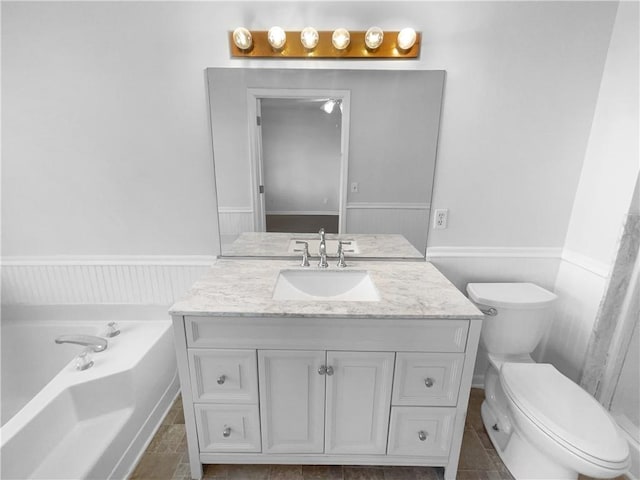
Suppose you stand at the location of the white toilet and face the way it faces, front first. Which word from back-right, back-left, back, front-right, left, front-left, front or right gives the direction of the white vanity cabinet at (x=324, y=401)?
right

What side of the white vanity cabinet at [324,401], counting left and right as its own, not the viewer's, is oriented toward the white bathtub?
right

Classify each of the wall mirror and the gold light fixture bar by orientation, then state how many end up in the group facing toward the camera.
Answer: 2

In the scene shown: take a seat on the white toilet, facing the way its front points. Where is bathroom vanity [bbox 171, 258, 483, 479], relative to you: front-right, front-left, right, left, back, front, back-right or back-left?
right

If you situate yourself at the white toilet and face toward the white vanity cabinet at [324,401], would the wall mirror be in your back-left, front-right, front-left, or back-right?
front-right

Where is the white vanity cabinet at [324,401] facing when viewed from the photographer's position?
facing the viewer

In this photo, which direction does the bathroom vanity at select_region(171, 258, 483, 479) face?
toward the camera

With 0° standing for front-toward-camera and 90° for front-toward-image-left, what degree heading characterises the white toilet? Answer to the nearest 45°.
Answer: approximately 315°

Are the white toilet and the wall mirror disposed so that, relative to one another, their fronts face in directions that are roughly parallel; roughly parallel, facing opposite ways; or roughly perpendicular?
roughly parallel

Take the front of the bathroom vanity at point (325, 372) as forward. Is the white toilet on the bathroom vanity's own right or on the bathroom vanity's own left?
on the bathroom vanity's own left

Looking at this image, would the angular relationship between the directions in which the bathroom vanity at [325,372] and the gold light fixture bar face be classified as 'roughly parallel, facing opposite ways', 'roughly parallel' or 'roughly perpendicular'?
roughly parallel

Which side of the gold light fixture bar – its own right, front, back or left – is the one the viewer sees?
front

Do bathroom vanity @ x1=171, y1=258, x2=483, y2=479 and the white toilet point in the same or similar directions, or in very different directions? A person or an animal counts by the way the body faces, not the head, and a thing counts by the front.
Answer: same or similar directions

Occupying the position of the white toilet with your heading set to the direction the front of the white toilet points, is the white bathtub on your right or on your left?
on your right

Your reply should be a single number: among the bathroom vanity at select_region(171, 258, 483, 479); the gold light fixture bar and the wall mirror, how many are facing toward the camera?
3

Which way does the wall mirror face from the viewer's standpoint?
toward the camera
